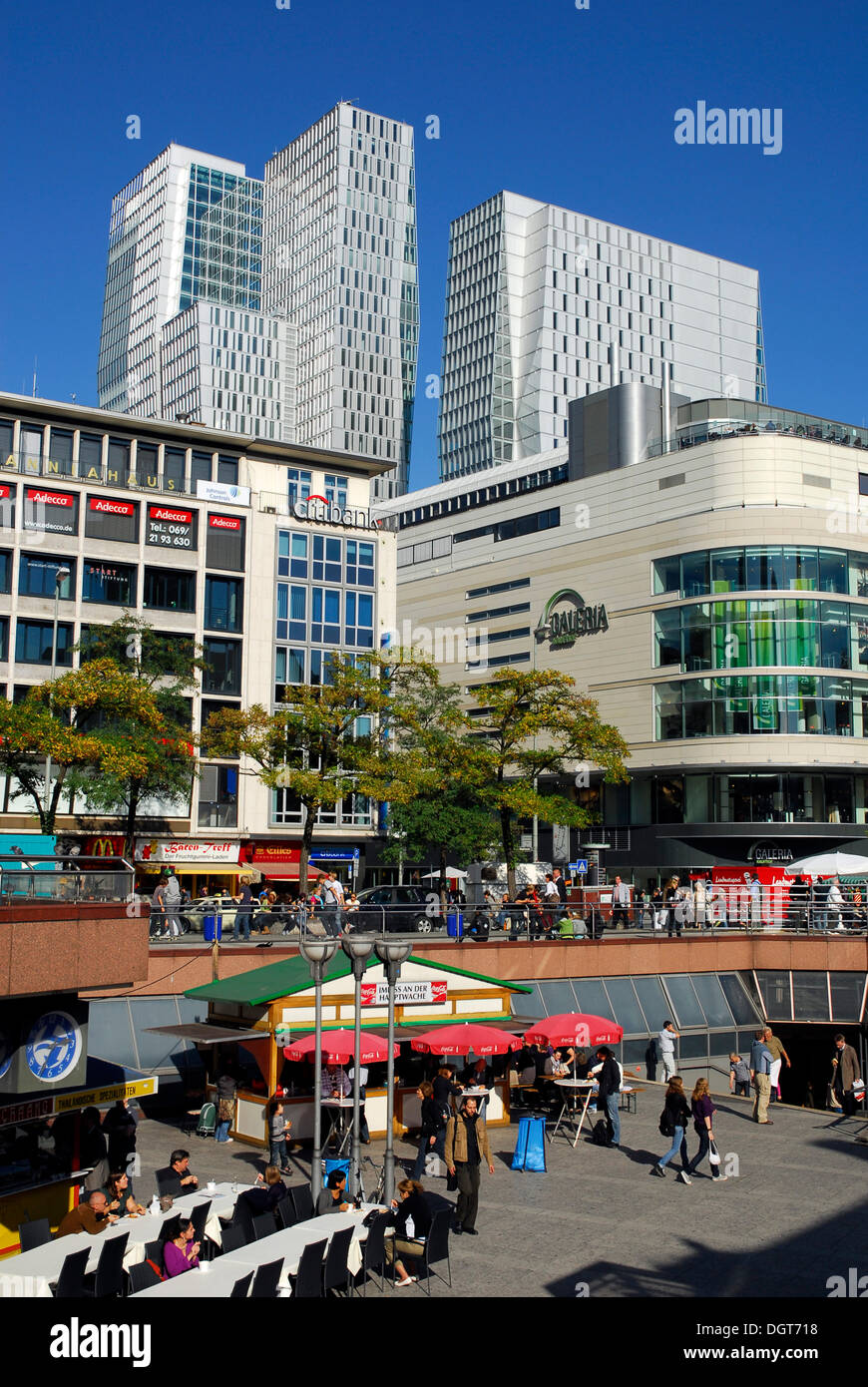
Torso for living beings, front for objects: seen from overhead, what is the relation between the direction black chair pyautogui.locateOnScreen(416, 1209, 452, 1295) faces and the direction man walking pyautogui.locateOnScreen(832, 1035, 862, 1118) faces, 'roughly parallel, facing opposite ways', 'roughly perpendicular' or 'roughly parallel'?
roughly perpendicular

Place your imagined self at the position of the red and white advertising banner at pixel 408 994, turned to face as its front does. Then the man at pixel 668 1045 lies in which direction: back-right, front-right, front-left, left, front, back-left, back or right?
back-left

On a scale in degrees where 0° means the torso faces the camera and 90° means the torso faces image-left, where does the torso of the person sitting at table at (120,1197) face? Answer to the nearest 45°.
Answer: approximately 315°

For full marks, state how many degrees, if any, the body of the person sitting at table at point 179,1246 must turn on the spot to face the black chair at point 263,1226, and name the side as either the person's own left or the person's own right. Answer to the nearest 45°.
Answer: approximately 90° to the person's own left

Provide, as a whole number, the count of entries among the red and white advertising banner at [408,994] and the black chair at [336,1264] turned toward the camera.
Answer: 1

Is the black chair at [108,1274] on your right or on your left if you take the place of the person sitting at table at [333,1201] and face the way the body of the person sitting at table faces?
on your right

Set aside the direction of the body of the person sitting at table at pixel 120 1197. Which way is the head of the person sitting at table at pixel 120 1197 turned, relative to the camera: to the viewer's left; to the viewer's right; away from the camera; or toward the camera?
to the viewer's right

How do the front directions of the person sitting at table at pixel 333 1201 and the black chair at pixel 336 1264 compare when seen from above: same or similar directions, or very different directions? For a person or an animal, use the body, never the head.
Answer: very different directions

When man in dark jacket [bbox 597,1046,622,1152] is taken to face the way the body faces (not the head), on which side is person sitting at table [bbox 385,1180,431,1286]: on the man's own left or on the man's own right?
on the man's own left

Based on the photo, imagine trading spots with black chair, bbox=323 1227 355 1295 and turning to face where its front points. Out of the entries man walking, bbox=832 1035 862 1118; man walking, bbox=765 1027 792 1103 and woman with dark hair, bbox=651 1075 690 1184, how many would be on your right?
3
